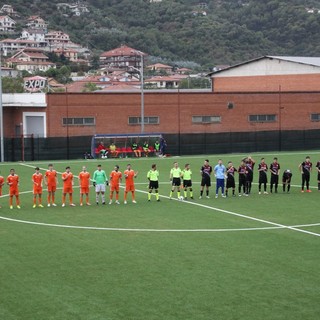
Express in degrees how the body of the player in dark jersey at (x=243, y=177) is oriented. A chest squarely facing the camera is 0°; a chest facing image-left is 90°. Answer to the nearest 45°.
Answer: approximately 0°

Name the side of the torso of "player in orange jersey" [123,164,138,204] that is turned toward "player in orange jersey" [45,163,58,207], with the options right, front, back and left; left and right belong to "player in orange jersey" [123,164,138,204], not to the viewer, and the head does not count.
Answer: right

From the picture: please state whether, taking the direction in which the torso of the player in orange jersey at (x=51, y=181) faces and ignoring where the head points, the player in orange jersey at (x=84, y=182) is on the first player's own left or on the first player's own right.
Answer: on the first player's own left

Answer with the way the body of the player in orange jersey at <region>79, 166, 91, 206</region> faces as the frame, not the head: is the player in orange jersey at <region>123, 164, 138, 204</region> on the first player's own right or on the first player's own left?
on the first player's own left

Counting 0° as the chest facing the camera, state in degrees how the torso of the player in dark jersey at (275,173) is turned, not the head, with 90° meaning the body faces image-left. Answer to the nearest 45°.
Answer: approximately 0°
